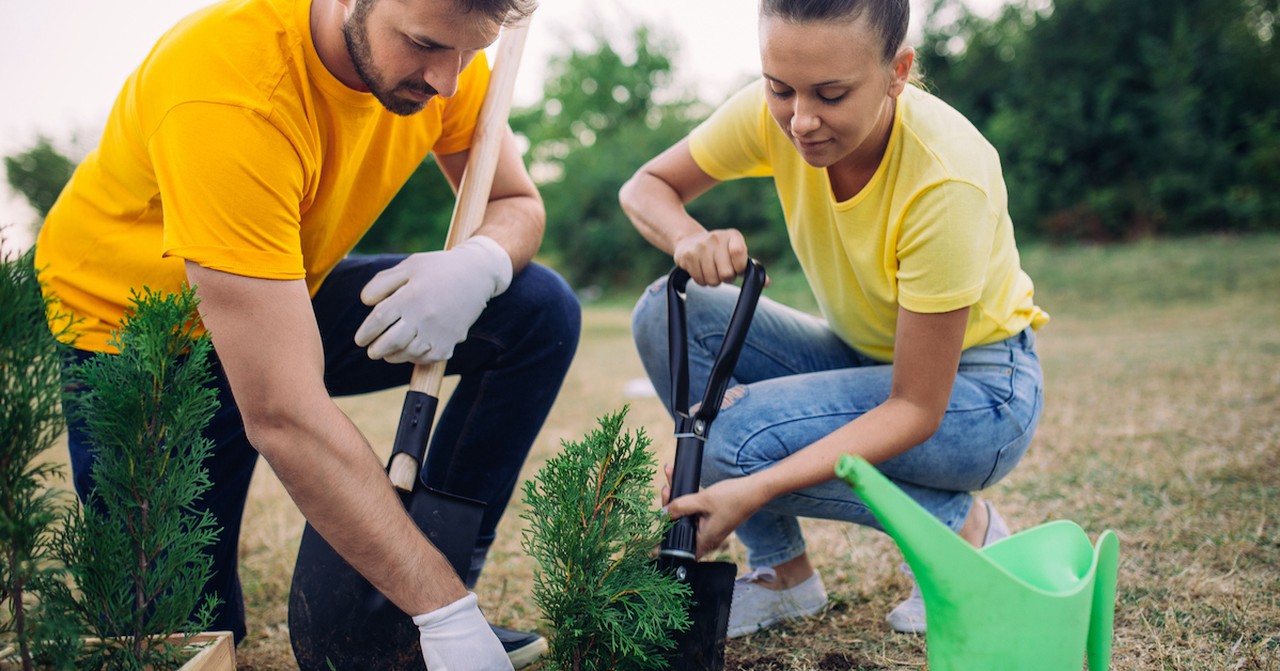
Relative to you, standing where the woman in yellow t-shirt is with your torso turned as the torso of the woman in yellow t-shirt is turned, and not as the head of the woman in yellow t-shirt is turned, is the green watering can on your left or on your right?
on your left

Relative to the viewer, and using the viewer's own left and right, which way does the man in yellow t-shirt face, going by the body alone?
facing the viewer and to the right of the viewer

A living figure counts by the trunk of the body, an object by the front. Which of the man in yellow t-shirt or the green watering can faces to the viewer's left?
the green watering can

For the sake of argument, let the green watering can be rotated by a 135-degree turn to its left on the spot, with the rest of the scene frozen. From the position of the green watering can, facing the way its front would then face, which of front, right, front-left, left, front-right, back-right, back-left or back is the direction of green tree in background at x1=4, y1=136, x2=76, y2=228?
back

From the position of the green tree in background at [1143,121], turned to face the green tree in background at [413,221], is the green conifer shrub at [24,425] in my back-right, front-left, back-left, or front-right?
front-left

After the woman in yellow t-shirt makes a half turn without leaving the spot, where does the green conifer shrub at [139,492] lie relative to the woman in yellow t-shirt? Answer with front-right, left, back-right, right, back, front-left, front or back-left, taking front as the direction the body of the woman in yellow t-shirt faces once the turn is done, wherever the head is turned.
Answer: back

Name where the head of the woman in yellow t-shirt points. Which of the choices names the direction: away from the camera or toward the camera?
toward the camera

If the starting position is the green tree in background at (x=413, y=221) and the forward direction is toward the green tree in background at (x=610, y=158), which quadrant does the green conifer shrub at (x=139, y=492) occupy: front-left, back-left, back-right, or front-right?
back-right

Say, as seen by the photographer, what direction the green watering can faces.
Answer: facing to the left of the viewer

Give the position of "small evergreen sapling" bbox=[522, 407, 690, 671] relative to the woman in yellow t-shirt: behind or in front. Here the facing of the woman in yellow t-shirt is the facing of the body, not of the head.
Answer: in front

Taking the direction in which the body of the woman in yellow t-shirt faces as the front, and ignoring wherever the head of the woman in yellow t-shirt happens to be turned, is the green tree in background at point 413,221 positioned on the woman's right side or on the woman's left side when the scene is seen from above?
on the woman's right side

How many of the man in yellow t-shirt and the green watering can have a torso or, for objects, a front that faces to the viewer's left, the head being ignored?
1

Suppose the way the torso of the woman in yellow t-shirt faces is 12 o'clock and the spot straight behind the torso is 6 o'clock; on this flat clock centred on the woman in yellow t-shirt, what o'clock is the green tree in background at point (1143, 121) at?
The green tree in background is roughly at 5 o'clock from the woman in yellow t-shirt.

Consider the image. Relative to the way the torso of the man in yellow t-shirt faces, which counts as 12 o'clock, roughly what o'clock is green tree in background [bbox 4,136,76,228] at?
The green tree in background is roughly at 7 o'clock from the man in yellow t-shirt.

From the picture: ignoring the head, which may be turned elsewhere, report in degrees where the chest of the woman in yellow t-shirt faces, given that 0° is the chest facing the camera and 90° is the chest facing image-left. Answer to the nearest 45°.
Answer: approximately 45°

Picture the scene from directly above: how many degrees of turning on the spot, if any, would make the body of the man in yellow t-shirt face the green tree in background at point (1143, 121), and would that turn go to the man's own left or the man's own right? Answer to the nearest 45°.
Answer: approximately 90° to the man's own left

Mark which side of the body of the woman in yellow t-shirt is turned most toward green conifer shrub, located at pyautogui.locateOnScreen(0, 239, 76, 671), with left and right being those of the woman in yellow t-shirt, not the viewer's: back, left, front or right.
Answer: front

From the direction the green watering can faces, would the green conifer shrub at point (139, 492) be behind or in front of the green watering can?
in front

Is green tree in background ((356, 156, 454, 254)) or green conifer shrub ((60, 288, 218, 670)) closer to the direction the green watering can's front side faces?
the green conifer shrub

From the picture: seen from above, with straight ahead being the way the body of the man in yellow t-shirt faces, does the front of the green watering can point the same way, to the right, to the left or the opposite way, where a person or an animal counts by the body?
the opposite way

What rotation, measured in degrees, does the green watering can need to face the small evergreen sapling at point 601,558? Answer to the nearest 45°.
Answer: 0° — it already faces it

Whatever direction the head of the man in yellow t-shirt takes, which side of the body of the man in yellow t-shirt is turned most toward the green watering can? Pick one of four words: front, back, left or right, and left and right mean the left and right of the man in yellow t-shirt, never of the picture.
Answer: front
